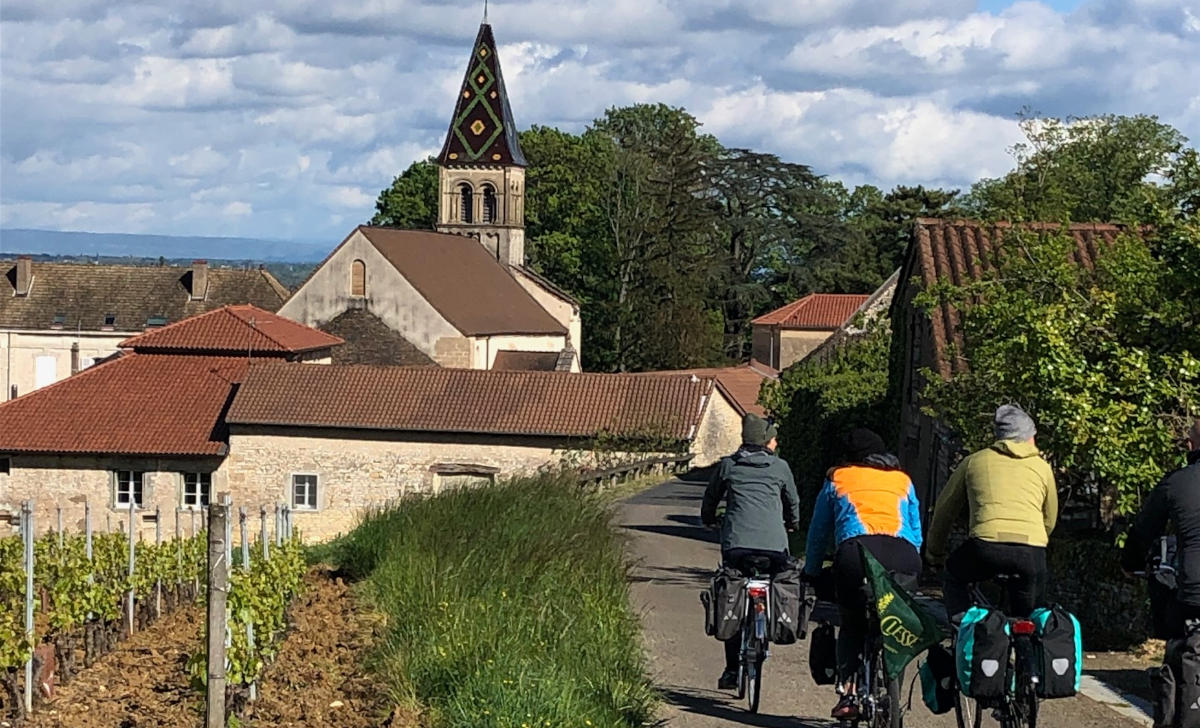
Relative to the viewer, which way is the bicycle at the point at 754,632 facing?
away from the camera

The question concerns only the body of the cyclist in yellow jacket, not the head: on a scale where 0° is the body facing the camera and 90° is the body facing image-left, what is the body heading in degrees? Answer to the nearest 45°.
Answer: approximately 180°

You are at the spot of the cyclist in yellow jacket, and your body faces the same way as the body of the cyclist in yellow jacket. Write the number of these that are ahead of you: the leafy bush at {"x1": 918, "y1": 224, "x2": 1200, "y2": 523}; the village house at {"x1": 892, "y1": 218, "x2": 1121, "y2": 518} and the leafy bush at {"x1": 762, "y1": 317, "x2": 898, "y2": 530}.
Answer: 3

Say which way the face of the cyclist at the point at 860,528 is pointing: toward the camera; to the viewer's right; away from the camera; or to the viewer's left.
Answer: away from the camera

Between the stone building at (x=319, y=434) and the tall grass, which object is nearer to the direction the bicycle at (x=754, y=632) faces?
the stone building

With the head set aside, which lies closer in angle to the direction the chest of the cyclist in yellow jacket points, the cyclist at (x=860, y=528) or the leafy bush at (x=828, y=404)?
the leafy bush

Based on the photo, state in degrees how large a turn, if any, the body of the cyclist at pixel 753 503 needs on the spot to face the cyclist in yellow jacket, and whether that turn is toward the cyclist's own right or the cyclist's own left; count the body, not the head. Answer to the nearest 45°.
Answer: approximately 135° to the cyclist's own right

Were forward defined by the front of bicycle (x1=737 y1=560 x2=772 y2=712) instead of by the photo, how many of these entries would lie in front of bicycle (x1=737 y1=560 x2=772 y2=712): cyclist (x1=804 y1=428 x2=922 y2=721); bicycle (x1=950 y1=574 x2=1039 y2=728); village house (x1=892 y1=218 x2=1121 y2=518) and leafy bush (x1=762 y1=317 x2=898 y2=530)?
2

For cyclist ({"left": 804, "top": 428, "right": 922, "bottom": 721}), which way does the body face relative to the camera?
away from the camera

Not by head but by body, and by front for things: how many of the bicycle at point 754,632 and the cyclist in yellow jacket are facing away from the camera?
2

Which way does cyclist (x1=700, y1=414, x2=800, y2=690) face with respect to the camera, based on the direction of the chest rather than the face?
away from the camera

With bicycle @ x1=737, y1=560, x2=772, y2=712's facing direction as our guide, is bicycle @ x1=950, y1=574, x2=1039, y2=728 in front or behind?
behind
